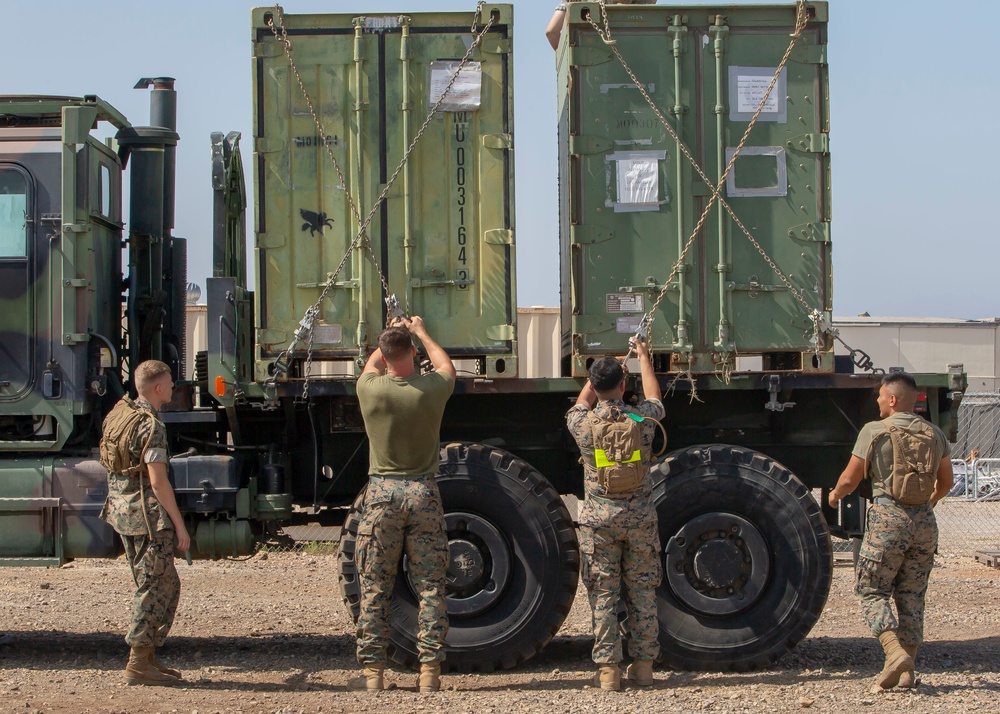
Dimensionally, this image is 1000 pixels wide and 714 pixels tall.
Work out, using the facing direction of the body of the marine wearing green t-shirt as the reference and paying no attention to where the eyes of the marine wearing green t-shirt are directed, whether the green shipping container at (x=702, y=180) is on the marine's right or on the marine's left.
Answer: on the marine's right

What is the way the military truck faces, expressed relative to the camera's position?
facing to the left of the viewer

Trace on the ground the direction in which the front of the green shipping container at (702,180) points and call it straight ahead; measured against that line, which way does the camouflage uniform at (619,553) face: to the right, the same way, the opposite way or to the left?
the opposite way

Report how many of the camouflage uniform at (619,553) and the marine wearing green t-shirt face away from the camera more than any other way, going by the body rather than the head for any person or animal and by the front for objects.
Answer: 2

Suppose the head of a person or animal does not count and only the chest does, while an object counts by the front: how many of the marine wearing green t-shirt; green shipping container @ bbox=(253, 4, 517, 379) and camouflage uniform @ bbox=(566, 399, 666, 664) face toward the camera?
1

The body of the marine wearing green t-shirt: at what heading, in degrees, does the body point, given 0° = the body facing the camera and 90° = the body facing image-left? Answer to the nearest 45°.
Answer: approximately 180°

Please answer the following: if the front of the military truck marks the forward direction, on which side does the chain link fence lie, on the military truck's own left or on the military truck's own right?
on the military truck's own right

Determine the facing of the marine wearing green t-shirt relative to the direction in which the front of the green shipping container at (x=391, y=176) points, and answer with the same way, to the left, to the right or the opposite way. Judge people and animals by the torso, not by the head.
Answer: the opposite way

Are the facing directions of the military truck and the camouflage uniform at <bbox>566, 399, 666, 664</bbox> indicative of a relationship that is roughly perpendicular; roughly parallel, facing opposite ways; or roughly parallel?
roughly perpendicular

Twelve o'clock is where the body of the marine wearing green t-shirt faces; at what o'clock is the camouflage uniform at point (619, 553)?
The camouflage uniform is roughly at 3 o'clock from the marine wearing green t-shirt.

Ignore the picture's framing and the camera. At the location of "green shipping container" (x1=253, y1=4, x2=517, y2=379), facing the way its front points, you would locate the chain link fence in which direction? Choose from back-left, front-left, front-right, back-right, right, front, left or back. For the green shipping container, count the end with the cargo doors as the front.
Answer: back-left

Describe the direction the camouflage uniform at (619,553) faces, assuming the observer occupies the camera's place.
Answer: facing away from the viewer

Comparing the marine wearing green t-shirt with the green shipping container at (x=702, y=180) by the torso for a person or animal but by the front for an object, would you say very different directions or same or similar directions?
very different directions
